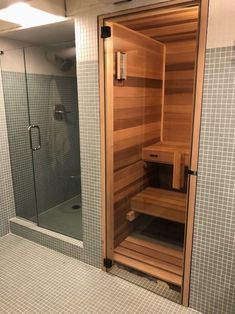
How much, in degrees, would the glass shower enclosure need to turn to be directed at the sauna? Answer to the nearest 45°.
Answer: approximately 90° to its left

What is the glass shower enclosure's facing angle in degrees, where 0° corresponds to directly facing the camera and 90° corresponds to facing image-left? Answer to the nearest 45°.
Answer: approximately 45°

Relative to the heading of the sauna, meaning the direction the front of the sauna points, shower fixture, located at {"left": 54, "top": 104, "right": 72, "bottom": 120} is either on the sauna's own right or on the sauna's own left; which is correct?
on the sauna's own right

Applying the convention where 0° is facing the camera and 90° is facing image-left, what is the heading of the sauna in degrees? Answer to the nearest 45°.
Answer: approximately 45°

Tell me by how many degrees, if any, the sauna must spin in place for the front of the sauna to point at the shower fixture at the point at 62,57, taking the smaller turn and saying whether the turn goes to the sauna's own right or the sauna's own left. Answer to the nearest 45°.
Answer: approximately 45° to the sauna's own right

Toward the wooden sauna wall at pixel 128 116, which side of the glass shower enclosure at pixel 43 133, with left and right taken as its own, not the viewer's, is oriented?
left
